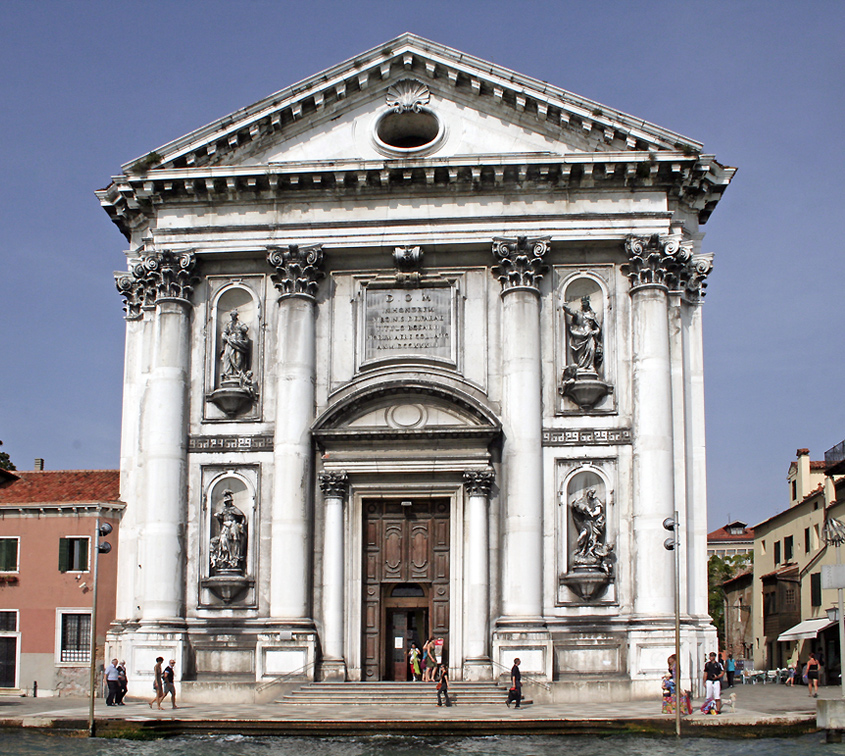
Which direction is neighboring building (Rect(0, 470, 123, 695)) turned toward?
toward the camera

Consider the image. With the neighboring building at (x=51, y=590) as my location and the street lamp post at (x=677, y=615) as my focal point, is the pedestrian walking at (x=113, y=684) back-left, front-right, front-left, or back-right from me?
front-right

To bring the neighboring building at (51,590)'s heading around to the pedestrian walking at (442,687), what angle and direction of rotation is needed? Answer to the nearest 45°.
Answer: approximately 45° to its left

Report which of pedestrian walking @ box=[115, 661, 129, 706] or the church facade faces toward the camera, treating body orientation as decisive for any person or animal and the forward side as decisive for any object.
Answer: the church facade

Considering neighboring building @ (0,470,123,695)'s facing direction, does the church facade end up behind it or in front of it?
in front
